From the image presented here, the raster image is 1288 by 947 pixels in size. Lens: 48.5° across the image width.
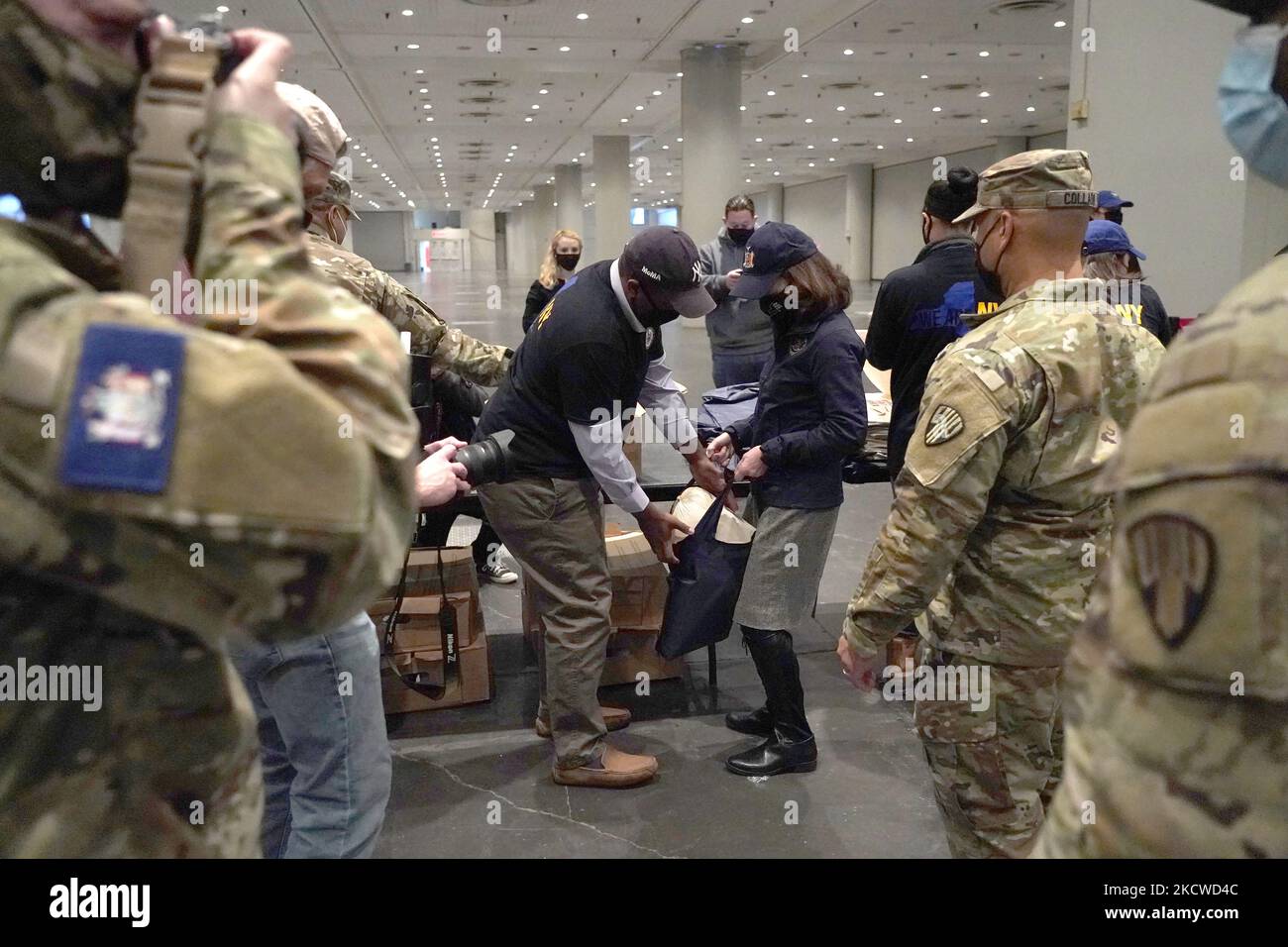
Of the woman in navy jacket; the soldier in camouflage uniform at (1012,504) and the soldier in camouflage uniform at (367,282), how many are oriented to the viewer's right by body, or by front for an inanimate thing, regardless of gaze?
1

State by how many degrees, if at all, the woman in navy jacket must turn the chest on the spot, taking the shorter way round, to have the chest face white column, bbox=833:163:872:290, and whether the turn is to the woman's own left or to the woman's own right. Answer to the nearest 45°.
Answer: approximately 90° to the woman's own right

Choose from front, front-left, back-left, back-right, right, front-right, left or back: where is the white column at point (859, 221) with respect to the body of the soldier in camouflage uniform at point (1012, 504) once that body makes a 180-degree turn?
back-left

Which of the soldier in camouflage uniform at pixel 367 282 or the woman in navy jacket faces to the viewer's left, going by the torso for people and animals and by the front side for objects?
the woman in navy jacket

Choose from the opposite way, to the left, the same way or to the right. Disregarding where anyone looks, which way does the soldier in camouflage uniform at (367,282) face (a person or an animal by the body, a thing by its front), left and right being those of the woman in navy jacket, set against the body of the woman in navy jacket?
the opposite way

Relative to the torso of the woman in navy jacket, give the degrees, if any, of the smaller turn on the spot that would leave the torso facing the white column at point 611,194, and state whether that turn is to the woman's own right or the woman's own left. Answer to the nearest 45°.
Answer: approximately 90° to the woman's own right

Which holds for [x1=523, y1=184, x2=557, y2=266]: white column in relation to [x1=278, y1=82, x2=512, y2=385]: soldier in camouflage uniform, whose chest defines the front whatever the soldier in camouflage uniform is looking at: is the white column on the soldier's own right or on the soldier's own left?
on the soldier's own left

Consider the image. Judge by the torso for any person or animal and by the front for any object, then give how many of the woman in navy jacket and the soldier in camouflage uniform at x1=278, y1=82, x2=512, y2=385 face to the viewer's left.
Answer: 1

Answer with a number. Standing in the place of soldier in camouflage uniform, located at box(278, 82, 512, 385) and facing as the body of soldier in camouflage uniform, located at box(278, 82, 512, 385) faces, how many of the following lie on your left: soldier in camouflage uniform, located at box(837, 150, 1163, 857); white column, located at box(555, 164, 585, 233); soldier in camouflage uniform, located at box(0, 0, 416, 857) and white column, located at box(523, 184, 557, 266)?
2

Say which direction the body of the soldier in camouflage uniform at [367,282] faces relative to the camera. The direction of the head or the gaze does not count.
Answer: to the viewer's right

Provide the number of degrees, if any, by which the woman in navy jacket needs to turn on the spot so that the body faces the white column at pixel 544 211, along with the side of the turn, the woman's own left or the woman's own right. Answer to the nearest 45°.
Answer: approximately 90° to the woman's own right

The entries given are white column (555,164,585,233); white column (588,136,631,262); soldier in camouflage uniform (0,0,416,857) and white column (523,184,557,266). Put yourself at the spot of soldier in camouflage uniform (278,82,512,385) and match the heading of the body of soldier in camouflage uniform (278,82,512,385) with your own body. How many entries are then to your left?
3

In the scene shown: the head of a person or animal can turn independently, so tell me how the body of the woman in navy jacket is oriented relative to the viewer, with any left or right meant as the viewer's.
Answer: facing to the left of the viewer

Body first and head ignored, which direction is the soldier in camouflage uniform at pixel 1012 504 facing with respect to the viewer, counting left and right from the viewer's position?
facing away from the viewer and to the left of the viewer

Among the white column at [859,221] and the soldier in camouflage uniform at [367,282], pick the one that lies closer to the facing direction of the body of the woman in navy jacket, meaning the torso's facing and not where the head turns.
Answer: the soldier in camouflage uniform
